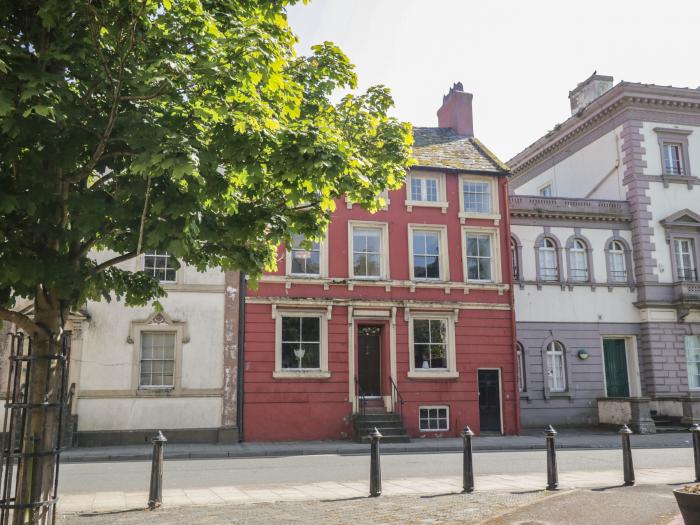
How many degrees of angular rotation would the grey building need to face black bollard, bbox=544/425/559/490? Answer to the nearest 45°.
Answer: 0° — it already faces it

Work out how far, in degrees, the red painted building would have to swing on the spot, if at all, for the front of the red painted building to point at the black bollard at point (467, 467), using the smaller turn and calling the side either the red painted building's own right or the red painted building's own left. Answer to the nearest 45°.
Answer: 0° — it already faces it

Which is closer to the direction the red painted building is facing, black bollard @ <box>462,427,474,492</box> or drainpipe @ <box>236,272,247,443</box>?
the black bollard

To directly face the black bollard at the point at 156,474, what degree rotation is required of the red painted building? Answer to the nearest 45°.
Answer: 0° — it already faces it

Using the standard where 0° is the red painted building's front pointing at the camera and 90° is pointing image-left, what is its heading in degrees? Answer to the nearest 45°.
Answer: approximately 0°

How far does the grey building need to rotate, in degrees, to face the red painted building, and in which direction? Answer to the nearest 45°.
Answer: approximately 45° to its right

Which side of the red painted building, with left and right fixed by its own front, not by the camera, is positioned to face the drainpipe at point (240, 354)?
right

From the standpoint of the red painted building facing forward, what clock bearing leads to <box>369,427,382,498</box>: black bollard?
The black bollard is roughly at 12 o'clock from the red painted building.

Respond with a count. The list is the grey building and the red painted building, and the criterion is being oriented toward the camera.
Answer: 2

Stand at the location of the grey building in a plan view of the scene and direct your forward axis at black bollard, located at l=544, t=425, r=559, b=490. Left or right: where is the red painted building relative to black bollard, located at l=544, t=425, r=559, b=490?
right
